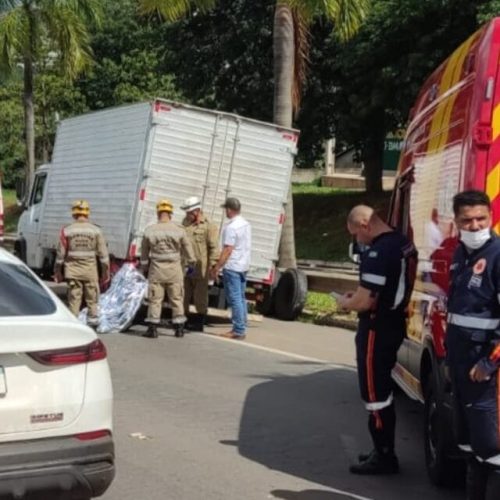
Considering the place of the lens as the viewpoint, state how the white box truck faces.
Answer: facing away from the viewer and to the left of the viewer

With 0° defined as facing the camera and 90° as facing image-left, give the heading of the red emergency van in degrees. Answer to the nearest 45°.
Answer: approximately 135°

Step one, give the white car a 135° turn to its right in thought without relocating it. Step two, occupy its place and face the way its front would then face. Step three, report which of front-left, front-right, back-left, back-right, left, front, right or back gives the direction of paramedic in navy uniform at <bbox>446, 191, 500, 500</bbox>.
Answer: front-left

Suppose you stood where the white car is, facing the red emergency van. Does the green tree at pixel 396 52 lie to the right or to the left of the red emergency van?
left

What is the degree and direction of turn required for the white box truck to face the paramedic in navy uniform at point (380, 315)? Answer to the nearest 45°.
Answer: approximately 135° to its left

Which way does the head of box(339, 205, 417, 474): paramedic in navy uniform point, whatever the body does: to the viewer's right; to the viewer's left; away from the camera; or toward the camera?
to the viewer's left

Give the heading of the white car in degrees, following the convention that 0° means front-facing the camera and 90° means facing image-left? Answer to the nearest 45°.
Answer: approximately 180°

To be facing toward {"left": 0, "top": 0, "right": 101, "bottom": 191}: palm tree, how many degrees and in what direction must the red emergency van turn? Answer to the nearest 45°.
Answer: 0° — it already faces it
